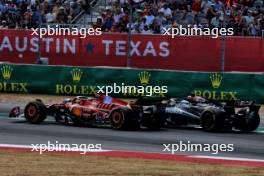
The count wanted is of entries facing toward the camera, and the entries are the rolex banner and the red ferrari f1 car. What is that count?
1

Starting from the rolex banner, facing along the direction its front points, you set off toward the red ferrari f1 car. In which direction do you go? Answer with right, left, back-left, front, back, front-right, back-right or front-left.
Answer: front

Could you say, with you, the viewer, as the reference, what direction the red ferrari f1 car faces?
facing away from the viewer and to the left of the viewer

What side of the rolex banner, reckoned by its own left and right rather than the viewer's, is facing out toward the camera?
front

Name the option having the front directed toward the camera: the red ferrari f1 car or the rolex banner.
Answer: the rolex banner
